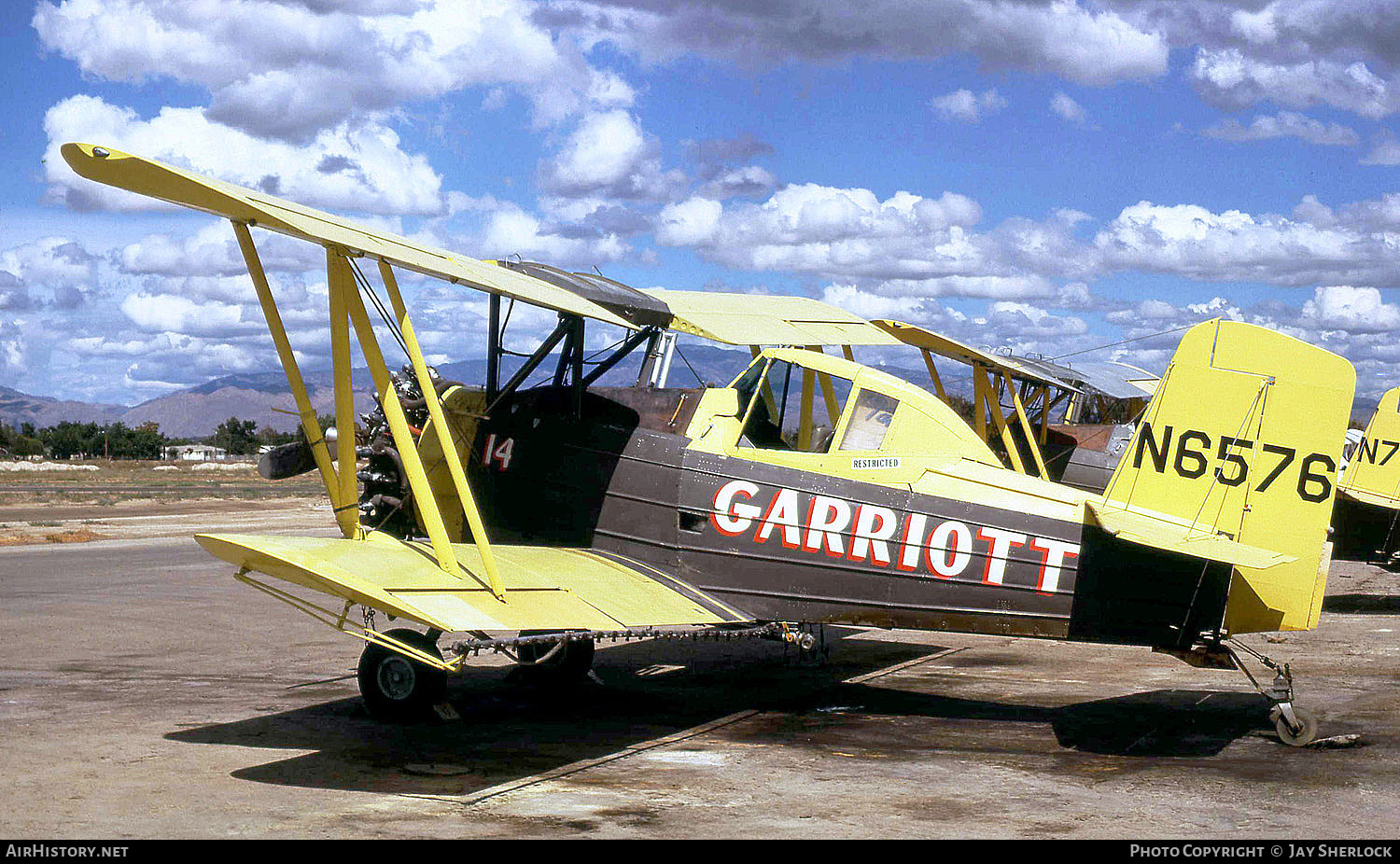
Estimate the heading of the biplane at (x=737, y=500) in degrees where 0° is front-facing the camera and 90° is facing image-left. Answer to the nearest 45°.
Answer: approximately 135°

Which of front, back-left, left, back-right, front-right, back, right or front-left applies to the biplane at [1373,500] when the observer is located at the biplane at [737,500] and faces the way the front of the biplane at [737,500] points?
right

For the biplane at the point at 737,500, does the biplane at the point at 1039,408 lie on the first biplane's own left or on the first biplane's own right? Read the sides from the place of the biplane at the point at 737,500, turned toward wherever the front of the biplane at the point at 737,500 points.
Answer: on the first biplane's own right

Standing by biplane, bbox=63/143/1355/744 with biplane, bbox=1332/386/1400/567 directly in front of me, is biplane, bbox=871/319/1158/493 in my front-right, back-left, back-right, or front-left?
front-left
